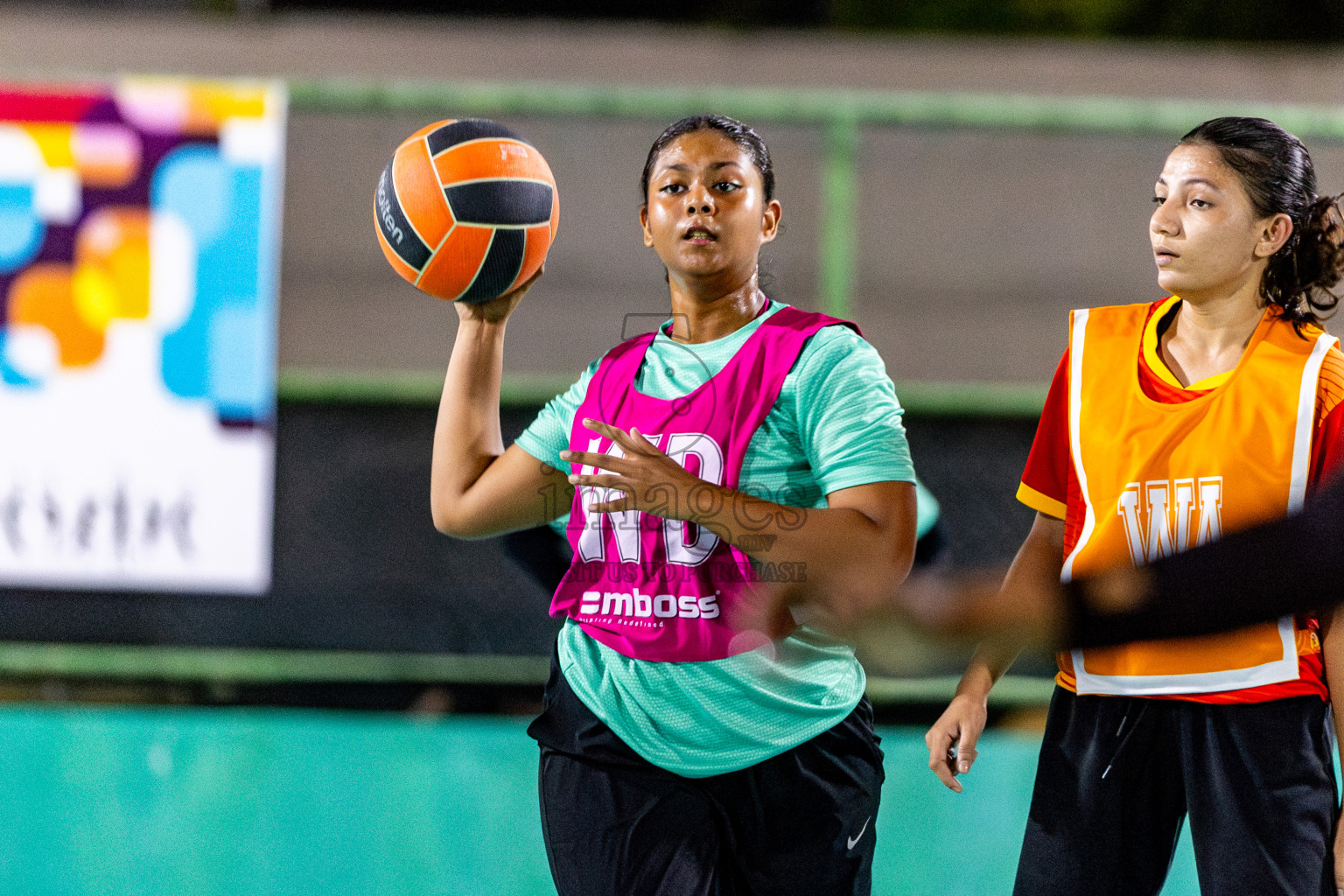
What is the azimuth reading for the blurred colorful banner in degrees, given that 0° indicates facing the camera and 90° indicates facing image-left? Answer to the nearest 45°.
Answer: approximately 0°

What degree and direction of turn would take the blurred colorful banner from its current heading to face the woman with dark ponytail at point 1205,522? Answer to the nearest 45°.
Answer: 0° — it already faces them
